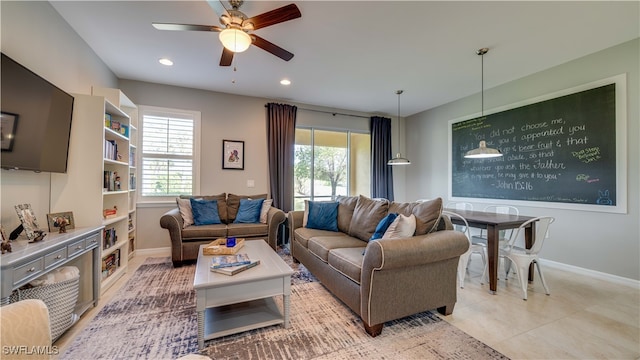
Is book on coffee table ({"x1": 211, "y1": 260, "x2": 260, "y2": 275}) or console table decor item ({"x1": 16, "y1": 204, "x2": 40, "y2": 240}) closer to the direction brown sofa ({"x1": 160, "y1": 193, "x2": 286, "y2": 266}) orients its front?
the book on coffee table

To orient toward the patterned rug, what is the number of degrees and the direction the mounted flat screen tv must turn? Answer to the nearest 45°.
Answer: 0° — it already faces it

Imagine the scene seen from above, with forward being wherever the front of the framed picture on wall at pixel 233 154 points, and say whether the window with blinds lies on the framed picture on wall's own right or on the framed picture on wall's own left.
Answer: on the framed picture on wall's own right

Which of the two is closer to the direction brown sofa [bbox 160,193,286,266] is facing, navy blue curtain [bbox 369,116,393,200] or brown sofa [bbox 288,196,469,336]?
the brown sofa

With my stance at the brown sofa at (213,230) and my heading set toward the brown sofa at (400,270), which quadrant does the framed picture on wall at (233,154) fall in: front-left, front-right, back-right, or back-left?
back-left

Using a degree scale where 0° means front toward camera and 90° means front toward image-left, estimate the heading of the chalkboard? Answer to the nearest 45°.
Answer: approximately 45°

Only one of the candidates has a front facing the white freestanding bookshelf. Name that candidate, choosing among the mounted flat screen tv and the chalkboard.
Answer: the chalkboard

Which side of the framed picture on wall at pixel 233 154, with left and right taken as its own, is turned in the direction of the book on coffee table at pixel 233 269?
front

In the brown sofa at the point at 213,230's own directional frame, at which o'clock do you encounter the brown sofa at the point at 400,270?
the brown sofa at the point at 400,270 is roughly at 11 o'clock from the brown sofa at the point at 213,230.

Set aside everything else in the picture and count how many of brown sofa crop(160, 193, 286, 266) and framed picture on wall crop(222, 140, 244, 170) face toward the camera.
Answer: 2

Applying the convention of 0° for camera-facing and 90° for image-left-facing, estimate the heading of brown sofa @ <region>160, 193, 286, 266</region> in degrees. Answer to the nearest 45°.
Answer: approximately 0°

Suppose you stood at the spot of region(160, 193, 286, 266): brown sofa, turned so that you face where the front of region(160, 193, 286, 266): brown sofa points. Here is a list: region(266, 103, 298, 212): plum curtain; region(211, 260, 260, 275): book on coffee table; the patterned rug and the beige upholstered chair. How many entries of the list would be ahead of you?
3

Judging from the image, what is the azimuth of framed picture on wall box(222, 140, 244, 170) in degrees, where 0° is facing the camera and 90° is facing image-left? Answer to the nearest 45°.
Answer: approximately 0°

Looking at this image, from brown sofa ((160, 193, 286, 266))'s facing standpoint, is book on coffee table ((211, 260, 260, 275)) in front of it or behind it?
in front

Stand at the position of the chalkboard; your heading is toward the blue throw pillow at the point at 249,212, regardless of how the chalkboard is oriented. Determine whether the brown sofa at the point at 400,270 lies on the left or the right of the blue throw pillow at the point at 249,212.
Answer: left

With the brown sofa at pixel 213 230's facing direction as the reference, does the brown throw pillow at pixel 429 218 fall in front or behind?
in front

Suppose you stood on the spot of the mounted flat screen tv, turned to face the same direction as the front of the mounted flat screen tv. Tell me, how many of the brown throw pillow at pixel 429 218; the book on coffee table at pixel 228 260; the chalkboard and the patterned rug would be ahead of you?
4

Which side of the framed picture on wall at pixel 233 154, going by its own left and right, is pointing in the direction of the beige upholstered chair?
front
